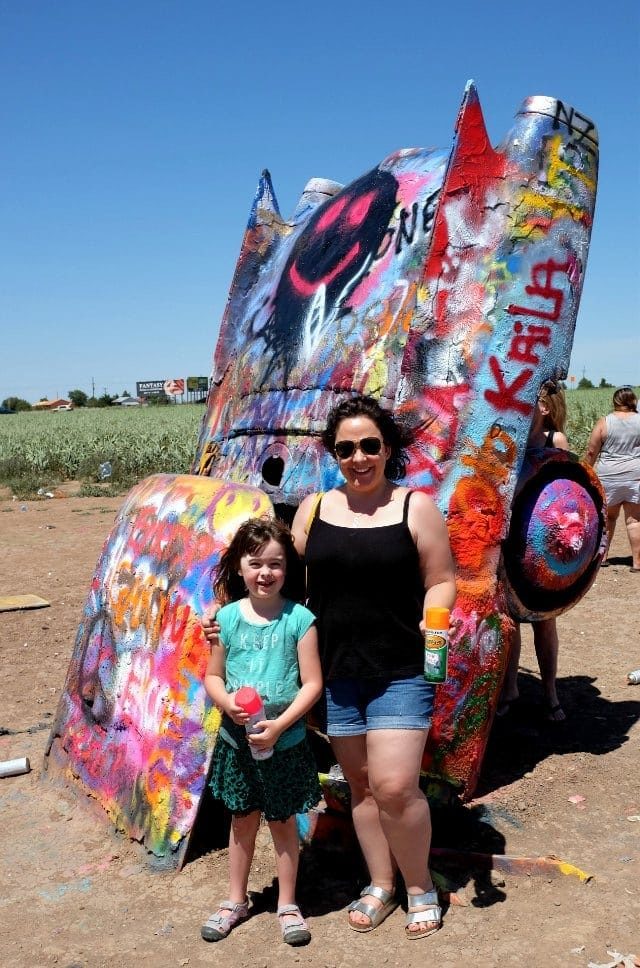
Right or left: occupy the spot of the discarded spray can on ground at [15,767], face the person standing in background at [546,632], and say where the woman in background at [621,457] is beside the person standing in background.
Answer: left

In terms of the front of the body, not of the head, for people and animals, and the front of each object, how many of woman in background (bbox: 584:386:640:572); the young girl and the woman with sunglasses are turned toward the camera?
2

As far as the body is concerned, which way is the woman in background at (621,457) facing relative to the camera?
away from the camera

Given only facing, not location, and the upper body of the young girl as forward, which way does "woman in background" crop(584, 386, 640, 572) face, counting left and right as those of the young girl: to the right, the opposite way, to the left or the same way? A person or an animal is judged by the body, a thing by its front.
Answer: the opposite way

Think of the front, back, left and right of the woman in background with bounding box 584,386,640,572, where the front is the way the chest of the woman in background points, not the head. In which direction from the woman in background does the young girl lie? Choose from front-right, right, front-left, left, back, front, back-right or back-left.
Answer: back

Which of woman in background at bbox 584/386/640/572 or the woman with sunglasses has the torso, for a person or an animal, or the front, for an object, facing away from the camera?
the woman in background

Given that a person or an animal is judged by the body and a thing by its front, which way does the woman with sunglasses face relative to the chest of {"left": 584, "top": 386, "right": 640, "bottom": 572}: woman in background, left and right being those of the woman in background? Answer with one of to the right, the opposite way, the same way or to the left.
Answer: the opposite way

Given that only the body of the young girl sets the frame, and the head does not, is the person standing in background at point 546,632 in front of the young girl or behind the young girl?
behind
